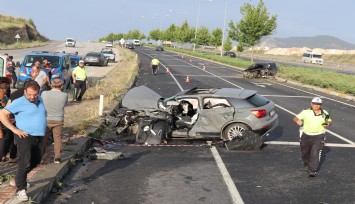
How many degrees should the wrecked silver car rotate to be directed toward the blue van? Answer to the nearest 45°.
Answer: approximately 45° to its right

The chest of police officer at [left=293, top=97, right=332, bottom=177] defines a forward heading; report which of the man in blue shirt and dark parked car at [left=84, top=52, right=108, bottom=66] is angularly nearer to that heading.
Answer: the man in blue shirt

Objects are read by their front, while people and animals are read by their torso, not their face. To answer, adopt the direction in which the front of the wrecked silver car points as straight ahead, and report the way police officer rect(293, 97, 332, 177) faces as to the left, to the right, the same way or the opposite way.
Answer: to the left

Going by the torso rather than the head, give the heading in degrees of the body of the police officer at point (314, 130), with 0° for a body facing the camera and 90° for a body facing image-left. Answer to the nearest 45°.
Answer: approximately 0°

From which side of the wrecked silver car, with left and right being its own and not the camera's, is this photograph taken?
left

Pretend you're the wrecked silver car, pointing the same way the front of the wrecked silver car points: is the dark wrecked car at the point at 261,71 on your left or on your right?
on your right
